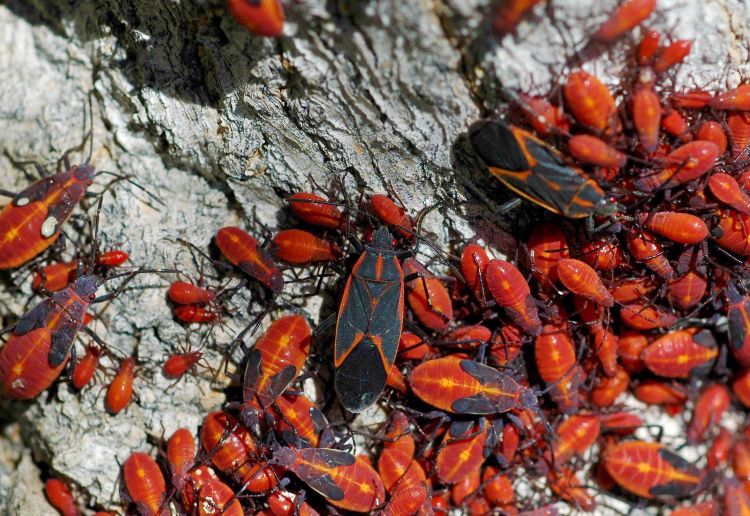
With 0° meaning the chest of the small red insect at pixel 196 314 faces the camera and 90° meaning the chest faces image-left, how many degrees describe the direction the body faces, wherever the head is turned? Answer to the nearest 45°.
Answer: approximately 270°

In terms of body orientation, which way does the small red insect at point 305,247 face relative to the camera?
to the viewer's right

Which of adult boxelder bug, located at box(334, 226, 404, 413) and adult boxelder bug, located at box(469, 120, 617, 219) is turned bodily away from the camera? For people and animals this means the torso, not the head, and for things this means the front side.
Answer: adult boxelder bug, located at box(334, 226, 404, 413)

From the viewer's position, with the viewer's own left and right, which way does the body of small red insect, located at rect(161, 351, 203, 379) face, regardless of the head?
facing away from the viewer and to the right of the viewer
